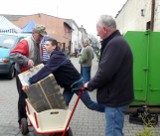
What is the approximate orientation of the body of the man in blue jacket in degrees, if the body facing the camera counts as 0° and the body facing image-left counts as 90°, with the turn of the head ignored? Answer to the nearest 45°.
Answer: approximately 90°

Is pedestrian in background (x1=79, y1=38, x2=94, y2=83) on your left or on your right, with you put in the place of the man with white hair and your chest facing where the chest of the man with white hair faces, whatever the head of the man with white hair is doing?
on your right

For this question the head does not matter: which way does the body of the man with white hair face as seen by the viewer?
to the viewer's left

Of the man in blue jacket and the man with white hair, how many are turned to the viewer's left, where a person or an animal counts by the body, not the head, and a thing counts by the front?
2

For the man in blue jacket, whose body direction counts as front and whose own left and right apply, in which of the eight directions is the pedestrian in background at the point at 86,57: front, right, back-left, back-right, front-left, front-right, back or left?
right

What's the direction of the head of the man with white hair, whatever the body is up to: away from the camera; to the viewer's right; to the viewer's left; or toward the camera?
to the viewer's left
